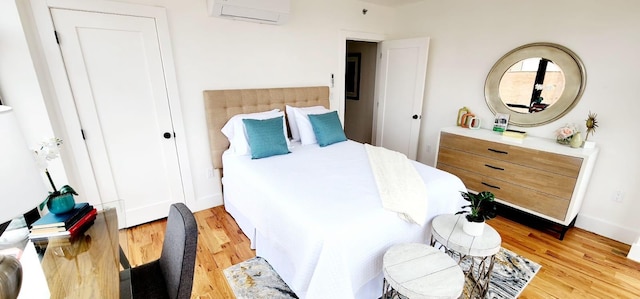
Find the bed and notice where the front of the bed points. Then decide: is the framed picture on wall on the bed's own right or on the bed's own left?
on the bed's own left

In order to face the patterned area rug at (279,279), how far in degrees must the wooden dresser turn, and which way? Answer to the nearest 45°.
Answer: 0° — it already faces it

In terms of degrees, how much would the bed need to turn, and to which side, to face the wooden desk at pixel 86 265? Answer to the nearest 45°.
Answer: approximately 90° to its right

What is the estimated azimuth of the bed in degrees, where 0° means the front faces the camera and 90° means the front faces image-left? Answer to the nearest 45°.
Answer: approximately 315°

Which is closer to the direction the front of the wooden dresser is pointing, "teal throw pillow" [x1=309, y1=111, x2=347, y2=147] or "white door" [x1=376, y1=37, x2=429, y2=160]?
the teal throw pillow

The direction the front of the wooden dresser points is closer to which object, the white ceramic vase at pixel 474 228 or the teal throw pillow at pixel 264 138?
the teal throw pillow

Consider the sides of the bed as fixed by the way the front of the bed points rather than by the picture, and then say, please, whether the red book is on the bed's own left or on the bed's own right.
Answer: on the bed's own right

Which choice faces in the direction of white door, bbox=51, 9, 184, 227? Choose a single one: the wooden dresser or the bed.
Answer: the wooden dresser

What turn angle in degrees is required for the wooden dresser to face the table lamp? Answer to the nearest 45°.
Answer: approximately 45° to its left

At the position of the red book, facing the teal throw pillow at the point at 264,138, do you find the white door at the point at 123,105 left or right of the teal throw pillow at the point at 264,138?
left

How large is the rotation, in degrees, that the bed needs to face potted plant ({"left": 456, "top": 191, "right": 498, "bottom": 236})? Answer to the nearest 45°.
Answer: approximately 45° to its left

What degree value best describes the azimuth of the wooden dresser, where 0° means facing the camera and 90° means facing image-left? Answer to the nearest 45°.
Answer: approximately 45°

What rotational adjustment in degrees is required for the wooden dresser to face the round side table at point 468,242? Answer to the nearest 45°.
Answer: approximately 45° to its left

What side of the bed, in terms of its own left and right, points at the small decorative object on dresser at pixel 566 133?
left

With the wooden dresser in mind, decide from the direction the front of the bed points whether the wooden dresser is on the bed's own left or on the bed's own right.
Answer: on the bed's own left

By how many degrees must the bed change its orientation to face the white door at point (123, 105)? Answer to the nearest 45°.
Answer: approximately 135° to its right
